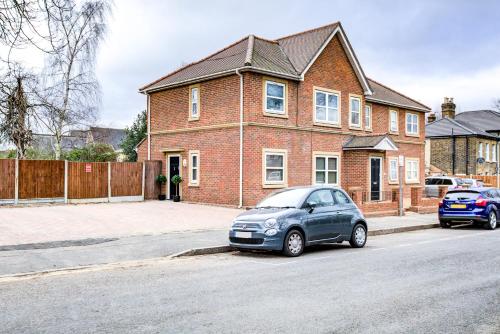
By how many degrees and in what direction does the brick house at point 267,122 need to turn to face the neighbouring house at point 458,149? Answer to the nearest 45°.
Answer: approximately 90° to its left

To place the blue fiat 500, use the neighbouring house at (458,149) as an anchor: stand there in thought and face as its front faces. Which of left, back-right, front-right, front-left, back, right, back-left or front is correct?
front-right

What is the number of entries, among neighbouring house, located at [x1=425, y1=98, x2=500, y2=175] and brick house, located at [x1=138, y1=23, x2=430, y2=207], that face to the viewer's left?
0

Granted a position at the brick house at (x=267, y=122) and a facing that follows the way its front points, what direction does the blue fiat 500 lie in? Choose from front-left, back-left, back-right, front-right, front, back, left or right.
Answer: front-right

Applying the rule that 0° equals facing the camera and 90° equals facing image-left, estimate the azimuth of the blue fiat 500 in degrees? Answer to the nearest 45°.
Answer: approximately 45°

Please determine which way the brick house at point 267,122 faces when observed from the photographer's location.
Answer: facing the viewer and to the right of the viewer

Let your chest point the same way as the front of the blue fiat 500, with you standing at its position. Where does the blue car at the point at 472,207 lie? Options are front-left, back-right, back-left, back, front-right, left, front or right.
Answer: back

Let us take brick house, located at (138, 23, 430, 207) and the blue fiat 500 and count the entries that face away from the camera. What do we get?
0
